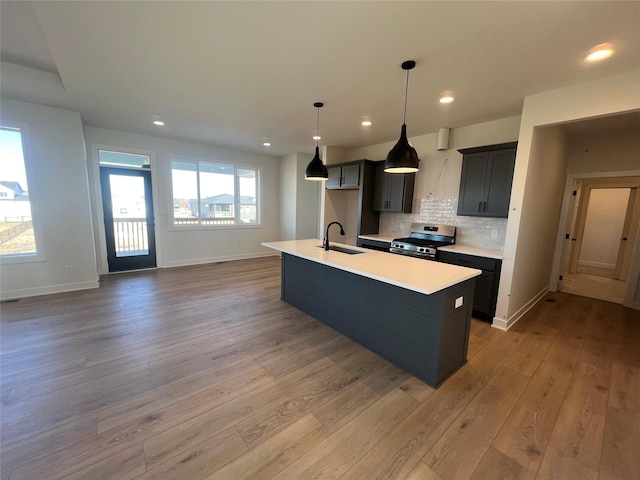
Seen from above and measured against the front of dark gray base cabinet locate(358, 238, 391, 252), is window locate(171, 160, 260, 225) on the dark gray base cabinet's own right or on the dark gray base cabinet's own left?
on the dark gray base cabinet's own right

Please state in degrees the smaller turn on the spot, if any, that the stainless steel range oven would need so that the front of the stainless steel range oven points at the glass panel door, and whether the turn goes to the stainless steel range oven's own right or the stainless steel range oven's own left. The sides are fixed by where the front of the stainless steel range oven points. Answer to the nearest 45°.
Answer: approximately 45° to the stainless steel range oven's own right

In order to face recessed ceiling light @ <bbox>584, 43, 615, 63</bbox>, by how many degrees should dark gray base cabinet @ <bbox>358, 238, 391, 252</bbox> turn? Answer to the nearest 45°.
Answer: approximately 90° to its left

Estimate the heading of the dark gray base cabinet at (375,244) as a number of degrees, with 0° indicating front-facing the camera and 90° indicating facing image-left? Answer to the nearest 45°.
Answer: approximately 45°

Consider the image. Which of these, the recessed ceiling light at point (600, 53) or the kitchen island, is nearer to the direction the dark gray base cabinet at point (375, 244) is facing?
the kitchen island

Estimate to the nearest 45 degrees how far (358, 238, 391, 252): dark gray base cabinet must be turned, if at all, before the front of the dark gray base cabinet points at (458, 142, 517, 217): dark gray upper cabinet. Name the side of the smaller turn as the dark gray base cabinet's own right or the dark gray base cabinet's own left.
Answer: approximately 90° to the dark gray base cabinet's own left

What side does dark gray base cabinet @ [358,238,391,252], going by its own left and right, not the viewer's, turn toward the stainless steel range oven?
left

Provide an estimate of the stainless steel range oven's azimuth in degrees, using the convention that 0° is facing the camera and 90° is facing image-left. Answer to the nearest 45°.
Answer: approximately 45°
